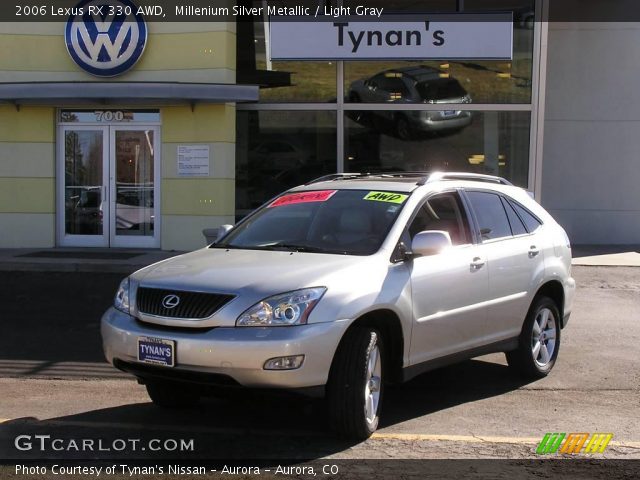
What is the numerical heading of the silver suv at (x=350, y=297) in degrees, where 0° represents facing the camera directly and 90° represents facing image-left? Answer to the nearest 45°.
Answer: approximately 45°

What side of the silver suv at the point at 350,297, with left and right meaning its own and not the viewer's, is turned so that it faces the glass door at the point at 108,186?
right

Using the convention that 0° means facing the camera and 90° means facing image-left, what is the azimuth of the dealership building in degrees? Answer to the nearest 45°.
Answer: approximately 0°

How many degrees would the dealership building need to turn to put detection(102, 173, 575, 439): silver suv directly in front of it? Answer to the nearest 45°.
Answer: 0° — it already faces it
